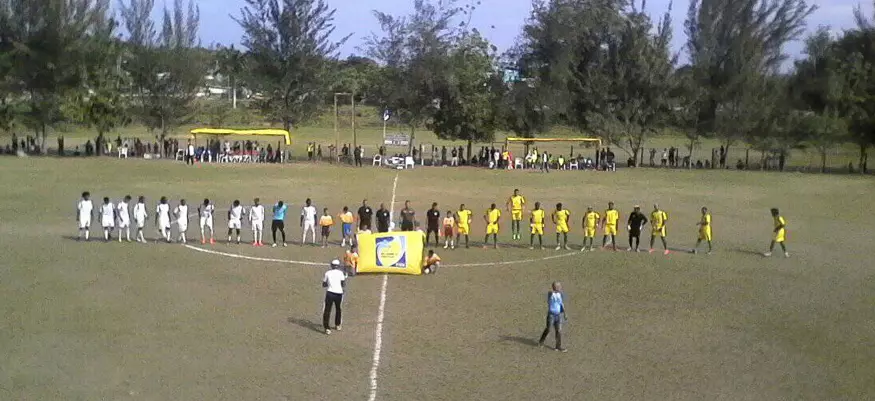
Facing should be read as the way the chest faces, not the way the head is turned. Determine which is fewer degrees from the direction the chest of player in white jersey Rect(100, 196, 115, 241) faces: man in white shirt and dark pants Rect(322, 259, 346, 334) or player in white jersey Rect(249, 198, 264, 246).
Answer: the man in white shirt and dark pants

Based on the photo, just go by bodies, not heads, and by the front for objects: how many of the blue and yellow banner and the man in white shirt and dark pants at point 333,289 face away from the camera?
1

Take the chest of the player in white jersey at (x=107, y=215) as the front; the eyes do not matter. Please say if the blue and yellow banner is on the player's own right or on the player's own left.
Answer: on the player's own left

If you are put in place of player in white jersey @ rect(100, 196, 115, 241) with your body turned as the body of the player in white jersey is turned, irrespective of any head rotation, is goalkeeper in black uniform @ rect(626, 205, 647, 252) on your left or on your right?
on your left

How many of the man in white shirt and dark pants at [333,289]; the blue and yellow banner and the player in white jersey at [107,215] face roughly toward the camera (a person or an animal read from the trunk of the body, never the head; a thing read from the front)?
2

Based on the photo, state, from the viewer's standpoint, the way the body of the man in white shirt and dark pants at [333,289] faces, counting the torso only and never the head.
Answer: away from the camera

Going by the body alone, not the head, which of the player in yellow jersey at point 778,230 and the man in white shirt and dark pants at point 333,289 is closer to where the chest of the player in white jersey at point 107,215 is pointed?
the man in white shirt and dark pants

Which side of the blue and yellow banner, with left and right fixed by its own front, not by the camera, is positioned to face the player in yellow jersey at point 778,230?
left

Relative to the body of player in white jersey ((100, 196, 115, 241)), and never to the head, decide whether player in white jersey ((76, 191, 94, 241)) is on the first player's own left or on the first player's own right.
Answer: on the first player's own right

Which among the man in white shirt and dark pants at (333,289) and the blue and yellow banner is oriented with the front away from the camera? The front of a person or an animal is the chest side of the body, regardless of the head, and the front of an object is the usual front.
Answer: the man in white shirt and dark pants

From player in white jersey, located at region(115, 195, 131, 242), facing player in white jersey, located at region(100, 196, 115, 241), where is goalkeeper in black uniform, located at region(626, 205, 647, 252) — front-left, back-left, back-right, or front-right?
back-left

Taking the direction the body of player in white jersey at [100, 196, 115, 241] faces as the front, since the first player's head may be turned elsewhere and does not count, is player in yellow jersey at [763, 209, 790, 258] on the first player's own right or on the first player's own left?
on the first player's own left
